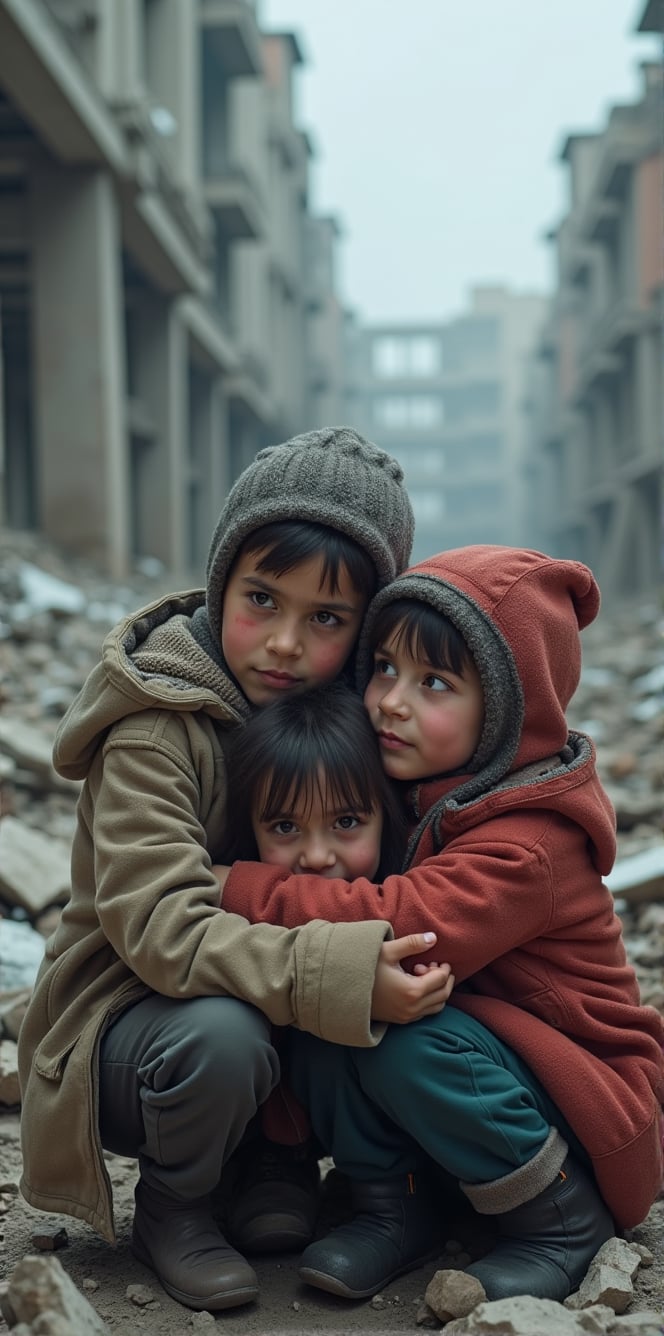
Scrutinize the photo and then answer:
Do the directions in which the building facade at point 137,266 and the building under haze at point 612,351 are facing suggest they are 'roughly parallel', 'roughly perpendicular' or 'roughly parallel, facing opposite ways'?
roughly parallel, facing opposite ways

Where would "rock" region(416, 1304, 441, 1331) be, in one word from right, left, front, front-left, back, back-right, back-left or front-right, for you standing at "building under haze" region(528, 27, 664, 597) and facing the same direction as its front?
left

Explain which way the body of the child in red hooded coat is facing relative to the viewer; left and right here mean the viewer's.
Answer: facing the viewer and to the left of the viewer

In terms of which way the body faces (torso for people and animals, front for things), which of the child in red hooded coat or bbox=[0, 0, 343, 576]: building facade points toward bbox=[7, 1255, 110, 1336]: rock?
the child in red hooded coat

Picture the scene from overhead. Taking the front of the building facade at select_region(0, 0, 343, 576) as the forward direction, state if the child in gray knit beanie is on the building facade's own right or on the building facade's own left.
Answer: on the building facade's own right

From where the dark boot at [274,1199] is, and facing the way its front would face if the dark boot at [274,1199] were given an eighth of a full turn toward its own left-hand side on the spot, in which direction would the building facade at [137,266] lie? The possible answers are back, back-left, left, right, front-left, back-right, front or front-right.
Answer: back-left

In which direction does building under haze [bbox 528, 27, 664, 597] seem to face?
to the viewer's left

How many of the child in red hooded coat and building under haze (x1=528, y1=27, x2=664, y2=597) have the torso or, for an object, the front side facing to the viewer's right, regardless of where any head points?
0

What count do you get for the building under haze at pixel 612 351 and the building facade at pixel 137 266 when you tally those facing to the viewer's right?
1

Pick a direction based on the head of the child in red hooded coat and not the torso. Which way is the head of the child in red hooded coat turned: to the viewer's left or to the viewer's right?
to the viewer's left

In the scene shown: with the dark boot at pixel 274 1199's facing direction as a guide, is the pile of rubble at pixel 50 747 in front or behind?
behind

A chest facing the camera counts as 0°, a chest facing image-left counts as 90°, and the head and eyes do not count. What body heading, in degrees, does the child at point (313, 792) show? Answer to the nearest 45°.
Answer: approximately 0°

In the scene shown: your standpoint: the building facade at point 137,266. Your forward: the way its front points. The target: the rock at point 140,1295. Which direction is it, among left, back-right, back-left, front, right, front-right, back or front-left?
right

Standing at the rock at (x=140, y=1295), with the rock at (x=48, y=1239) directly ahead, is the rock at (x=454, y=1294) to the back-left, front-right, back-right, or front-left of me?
back-right

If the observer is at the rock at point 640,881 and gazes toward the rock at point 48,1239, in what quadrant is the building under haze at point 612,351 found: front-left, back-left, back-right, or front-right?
back-right

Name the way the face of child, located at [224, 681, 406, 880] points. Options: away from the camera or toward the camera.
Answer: toward the camera

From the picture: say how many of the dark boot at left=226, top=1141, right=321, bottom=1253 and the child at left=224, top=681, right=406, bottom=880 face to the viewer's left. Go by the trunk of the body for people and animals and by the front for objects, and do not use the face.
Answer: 0
